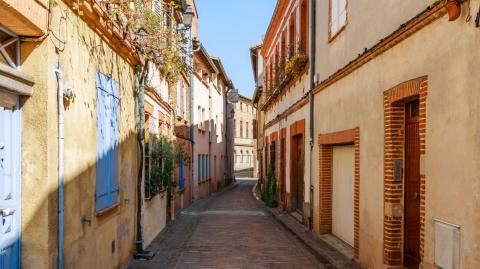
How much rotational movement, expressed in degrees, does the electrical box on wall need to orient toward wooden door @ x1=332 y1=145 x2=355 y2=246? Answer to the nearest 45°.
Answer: approximately 135° to its right

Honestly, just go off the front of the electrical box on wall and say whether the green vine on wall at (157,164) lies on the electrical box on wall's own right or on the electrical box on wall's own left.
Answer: on the electrical box on wall's own right

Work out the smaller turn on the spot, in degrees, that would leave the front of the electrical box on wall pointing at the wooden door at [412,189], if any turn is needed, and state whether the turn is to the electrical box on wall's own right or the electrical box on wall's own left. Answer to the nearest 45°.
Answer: approximately 135° to the electrical box on wall's own right

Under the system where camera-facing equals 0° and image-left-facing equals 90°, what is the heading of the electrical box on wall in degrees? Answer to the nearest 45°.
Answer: approximately 45°

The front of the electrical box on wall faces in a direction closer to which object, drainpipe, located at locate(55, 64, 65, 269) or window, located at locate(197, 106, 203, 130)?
the drainpipe

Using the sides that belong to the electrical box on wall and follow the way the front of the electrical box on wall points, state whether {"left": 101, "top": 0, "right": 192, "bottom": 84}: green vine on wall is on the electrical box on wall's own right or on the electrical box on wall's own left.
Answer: on the electrical box on wall's own right
